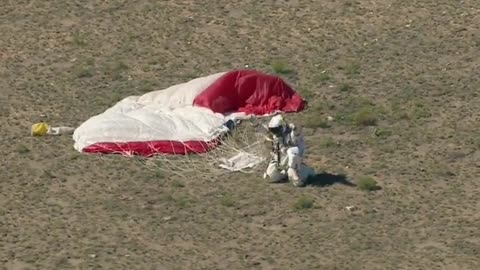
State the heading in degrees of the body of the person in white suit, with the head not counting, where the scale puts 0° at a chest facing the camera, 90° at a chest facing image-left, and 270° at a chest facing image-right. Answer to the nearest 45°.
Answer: approximately 45°

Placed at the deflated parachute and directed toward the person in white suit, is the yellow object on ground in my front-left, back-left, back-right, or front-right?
back-right

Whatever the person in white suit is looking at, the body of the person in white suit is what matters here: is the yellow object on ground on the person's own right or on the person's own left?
on the person's own right
